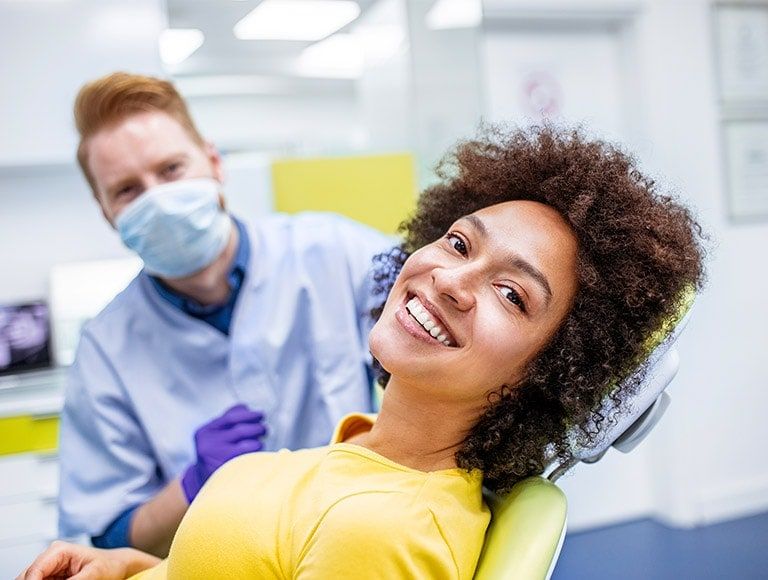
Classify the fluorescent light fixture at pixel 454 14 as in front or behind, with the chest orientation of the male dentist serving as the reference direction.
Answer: behind

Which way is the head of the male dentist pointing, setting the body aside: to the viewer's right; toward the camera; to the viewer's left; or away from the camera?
toward the camera

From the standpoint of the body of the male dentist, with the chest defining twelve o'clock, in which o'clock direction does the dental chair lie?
The dental chair is roughly at 11 o'clock from the male dentist.

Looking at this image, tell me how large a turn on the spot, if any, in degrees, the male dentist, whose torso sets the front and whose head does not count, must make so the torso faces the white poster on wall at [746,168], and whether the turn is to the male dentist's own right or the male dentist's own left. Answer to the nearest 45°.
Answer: approximately 135° to the male dentist's own left

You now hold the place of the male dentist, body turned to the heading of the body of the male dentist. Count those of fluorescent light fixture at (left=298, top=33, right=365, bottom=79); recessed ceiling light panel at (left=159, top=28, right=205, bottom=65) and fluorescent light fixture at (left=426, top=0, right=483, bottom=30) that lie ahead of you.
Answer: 0

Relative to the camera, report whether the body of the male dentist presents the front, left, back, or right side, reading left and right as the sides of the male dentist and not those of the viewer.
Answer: front

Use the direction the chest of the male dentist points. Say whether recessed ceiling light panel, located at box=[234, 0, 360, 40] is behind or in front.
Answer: behind

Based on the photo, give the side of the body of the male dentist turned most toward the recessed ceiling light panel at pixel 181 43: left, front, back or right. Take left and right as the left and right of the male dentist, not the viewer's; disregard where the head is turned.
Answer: back

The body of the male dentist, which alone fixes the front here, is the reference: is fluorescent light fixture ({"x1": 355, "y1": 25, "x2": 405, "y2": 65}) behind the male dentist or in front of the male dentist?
behind
